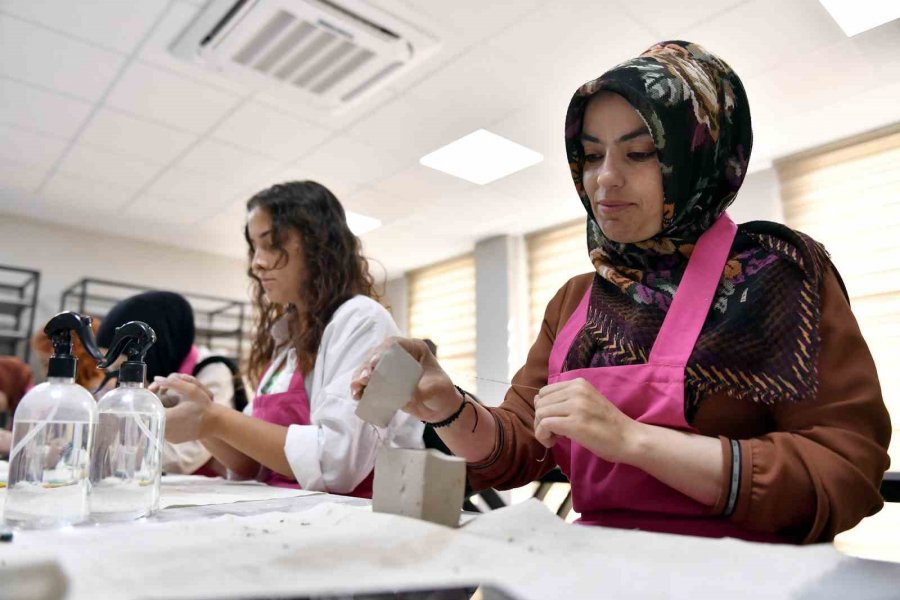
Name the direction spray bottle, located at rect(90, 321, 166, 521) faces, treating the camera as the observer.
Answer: facing to the left of the viewer

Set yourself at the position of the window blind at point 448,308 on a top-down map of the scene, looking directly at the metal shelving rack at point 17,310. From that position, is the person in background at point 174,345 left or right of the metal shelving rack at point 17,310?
left

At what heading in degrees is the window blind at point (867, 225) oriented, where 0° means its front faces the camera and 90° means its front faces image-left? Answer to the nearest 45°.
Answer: approximately 45°

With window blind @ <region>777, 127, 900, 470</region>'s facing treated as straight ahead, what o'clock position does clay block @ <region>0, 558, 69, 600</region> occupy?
The clay block is roughly at 11 o'clock from the window blind.
